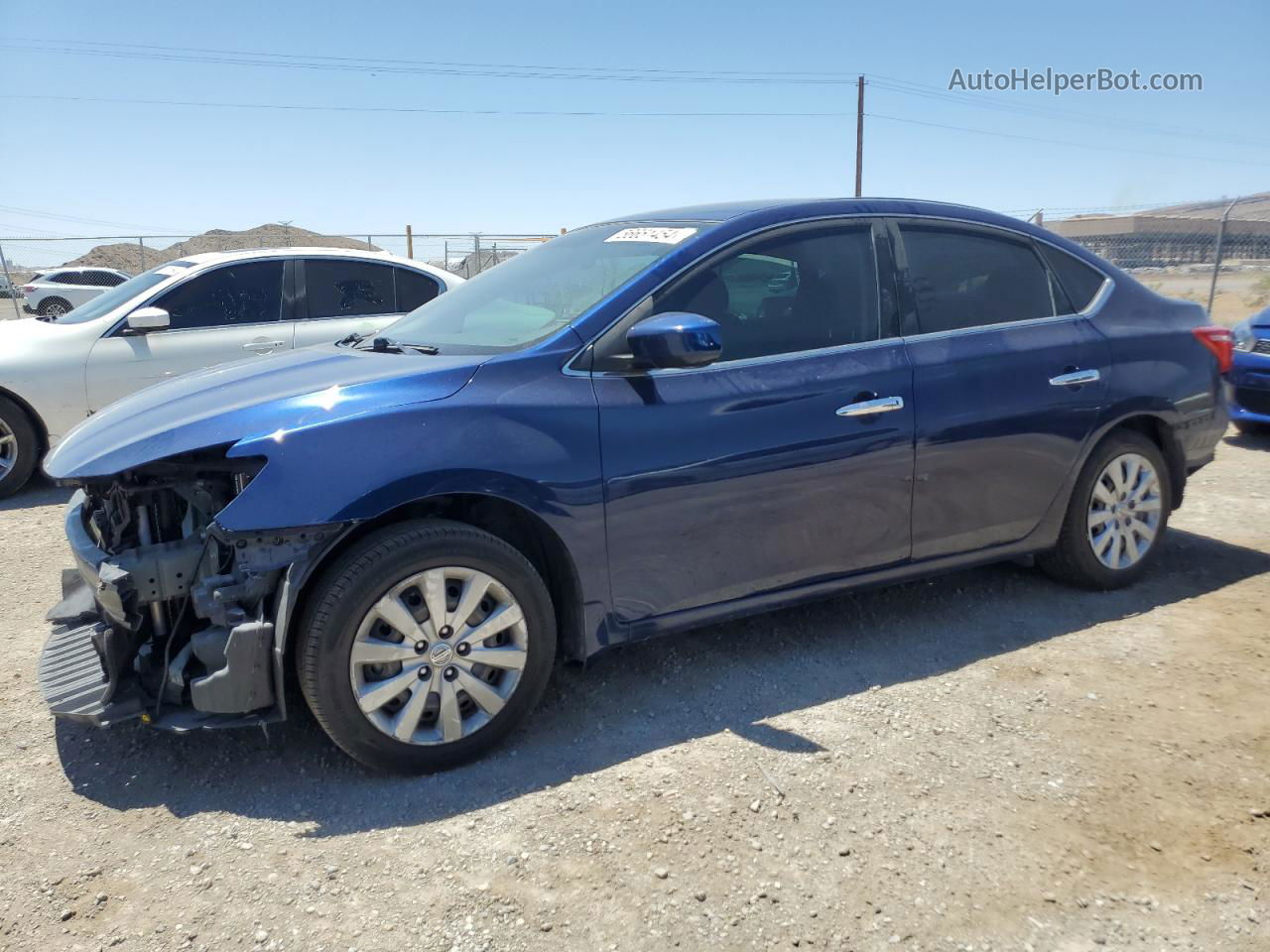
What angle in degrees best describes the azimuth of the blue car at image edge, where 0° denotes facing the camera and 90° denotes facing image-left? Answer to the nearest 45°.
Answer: approximately 45°

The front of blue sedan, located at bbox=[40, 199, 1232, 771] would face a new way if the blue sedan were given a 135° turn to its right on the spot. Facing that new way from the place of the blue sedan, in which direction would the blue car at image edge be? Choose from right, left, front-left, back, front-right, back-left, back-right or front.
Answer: front-right

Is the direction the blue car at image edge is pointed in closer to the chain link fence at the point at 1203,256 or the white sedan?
the white sedan

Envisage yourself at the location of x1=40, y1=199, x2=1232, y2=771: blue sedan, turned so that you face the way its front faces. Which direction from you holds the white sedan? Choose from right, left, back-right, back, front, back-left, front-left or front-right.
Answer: right

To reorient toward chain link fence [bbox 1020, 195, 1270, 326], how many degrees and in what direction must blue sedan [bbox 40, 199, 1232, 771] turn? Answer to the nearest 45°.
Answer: approximately 180°

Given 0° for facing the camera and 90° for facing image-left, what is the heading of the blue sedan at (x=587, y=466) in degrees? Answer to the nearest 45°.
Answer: approximately 45°

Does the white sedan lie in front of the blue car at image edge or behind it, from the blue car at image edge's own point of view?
in front
